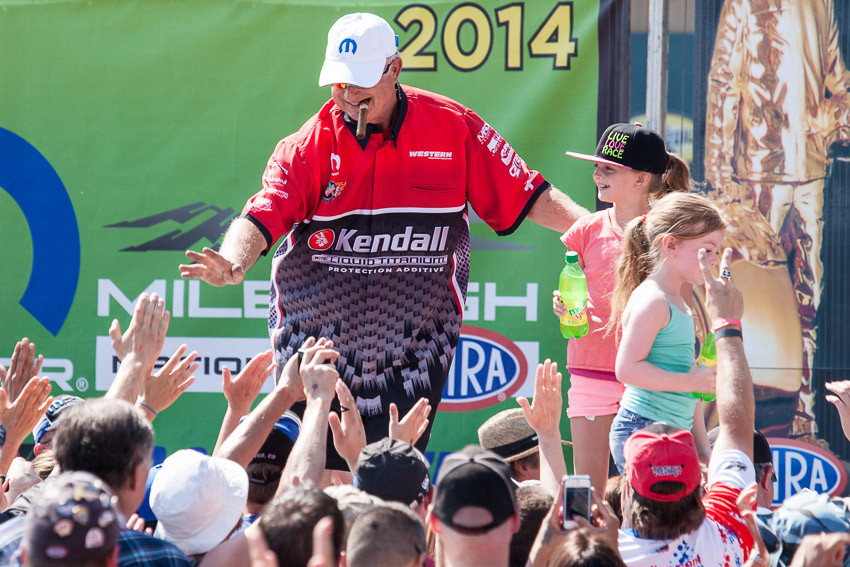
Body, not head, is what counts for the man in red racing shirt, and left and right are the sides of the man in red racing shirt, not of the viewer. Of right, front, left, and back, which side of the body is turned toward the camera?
front

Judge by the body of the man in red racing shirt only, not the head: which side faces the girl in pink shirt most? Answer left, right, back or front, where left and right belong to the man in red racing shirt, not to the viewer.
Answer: left

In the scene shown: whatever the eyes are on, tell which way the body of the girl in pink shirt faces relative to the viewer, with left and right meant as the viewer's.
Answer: facing the viewer and to the left of the viewer

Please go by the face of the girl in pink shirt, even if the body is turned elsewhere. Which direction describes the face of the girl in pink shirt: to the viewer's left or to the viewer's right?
to the viewer's left

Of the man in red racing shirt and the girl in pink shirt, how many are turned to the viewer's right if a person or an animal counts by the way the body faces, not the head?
0
